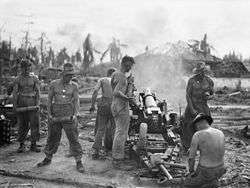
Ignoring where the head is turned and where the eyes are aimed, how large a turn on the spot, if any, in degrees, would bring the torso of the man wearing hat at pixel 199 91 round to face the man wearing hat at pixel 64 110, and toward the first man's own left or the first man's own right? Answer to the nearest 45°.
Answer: approximately 45° to the first man's own right

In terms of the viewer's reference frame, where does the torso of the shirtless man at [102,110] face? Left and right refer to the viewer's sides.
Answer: facing away from the viewer and to the right of the viewer

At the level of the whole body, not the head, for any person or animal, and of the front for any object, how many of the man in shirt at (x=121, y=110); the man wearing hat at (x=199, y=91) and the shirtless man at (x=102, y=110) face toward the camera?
1

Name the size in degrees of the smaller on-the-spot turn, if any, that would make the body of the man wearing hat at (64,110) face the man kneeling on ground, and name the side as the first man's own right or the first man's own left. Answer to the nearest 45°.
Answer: approximately 45° to the first man's own left

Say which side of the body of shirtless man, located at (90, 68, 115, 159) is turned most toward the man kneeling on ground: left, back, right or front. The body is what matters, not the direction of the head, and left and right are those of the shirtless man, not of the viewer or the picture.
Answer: right

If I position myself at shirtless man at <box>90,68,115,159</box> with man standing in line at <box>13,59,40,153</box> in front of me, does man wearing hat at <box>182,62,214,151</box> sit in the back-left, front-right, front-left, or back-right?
back-right

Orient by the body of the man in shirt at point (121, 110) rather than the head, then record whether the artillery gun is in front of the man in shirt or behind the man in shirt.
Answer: in front

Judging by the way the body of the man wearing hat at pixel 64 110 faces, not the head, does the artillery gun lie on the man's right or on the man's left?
on the man's left
